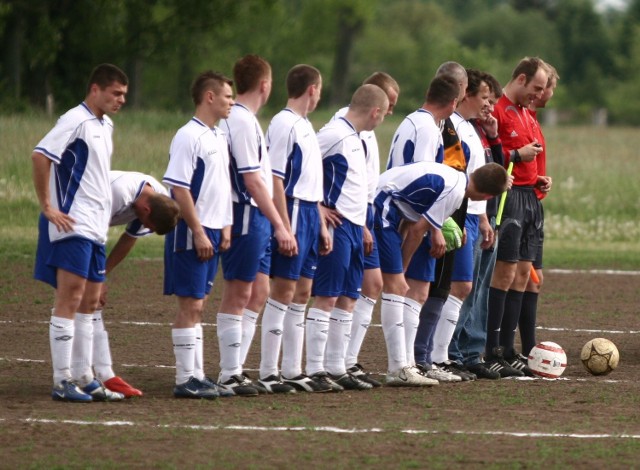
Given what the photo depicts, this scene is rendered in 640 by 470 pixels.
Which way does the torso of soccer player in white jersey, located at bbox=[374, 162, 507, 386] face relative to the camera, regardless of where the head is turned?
to the viewer's right

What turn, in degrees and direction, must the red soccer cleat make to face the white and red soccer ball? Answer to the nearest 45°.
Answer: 0° — it already faces it

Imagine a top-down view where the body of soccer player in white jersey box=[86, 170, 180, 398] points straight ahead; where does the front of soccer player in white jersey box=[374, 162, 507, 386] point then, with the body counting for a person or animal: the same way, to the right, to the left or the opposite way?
the same way

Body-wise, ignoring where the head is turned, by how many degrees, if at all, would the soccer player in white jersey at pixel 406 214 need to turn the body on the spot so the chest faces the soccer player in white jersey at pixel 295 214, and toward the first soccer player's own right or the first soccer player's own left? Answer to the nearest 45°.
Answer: approximately 135° to the first soccer player's own right

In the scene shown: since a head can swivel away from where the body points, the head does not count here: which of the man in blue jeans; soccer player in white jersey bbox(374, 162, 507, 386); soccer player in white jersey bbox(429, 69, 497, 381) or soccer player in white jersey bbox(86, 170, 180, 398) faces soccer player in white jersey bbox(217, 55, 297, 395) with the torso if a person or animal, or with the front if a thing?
soccer player in white jersey bbox(86, 170, 180, 398)

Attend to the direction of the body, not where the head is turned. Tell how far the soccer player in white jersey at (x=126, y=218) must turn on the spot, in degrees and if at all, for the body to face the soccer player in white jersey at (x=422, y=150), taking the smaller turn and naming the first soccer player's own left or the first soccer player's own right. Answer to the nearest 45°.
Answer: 0° — they already face them

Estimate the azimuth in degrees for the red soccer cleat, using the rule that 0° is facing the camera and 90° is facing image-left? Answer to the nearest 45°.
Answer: approximately 270°

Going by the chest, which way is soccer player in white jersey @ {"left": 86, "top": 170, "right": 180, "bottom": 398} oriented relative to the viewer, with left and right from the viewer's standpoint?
facing to the right of the viewer

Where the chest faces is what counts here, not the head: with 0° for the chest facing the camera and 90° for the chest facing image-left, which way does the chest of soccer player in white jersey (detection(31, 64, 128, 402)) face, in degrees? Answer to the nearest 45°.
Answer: approximately 315°
